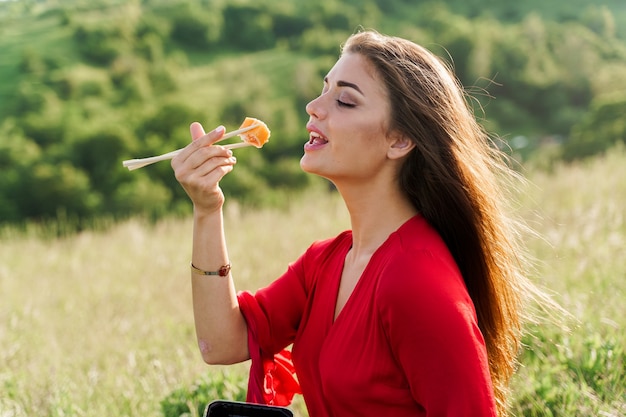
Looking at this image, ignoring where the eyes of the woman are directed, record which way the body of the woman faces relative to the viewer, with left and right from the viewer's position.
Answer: facing the viewer and to the left of the viewer

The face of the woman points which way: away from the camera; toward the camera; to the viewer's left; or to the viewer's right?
to the viewer's left
